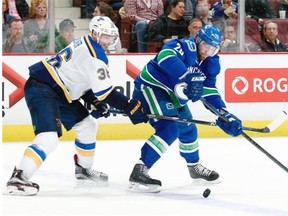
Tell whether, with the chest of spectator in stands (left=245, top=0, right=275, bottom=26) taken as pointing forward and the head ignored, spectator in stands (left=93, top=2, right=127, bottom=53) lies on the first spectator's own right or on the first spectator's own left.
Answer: on the first spectator's own right

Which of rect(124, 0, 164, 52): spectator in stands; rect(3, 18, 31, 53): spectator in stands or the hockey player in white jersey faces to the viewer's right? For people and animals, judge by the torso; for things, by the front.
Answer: the hockey player in white jersey

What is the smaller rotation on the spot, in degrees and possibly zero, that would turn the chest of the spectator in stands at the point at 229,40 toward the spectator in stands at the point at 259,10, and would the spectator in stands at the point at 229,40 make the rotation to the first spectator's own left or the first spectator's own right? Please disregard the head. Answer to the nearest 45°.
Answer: approximately 135° to the first spectator's own left
